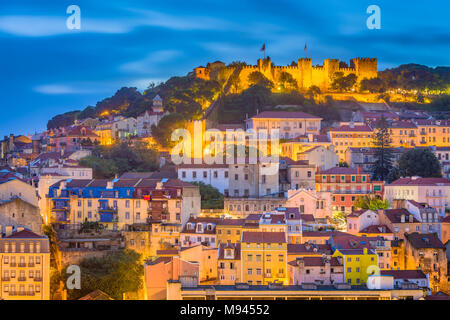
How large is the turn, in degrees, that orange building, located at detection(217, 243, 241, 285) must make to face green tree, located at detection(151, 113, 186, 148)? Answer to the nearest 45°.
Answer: approximately 180°

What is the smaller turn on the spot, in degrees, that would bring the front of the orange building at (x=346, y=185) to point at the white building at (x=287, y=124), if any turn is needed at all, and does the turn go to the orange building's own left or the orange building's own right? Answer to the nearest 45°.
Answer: approximately 135° to the orange building's own right

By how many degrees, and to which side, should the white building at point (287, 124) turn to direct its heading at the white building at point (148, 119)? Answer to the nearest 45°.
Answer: approximately 90° to its right

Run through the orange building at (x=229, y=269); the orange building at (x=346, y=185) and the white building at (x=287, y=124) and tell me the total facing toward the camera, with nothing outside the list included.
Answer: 3

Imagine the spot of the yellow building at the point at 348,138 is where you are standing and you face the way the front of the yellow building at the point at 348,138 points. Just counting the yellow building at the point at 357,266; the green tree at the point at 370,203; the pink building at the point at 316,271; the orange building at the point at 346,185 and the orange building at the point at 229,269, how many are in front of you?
5

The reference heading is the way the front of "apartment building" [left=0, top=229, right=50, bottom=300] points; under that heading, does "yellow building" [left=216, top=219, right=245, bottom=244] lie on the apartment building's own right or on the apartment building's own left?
on the apartment building's own left

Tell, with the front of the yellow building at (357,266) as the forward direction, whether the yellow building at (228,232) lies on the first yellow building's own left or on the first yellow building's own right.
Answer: on the first yellow building's own right

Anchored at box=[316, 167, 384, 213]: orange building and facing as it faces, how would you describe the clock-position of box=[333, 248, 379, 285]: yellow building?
The yellow building is roughly at 12 o'clock from the orange building.

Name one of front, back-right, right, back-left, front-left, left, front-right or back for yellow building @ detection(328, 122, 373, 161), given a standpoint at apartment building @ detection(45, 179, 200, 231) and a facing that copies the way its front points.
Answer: back-left
